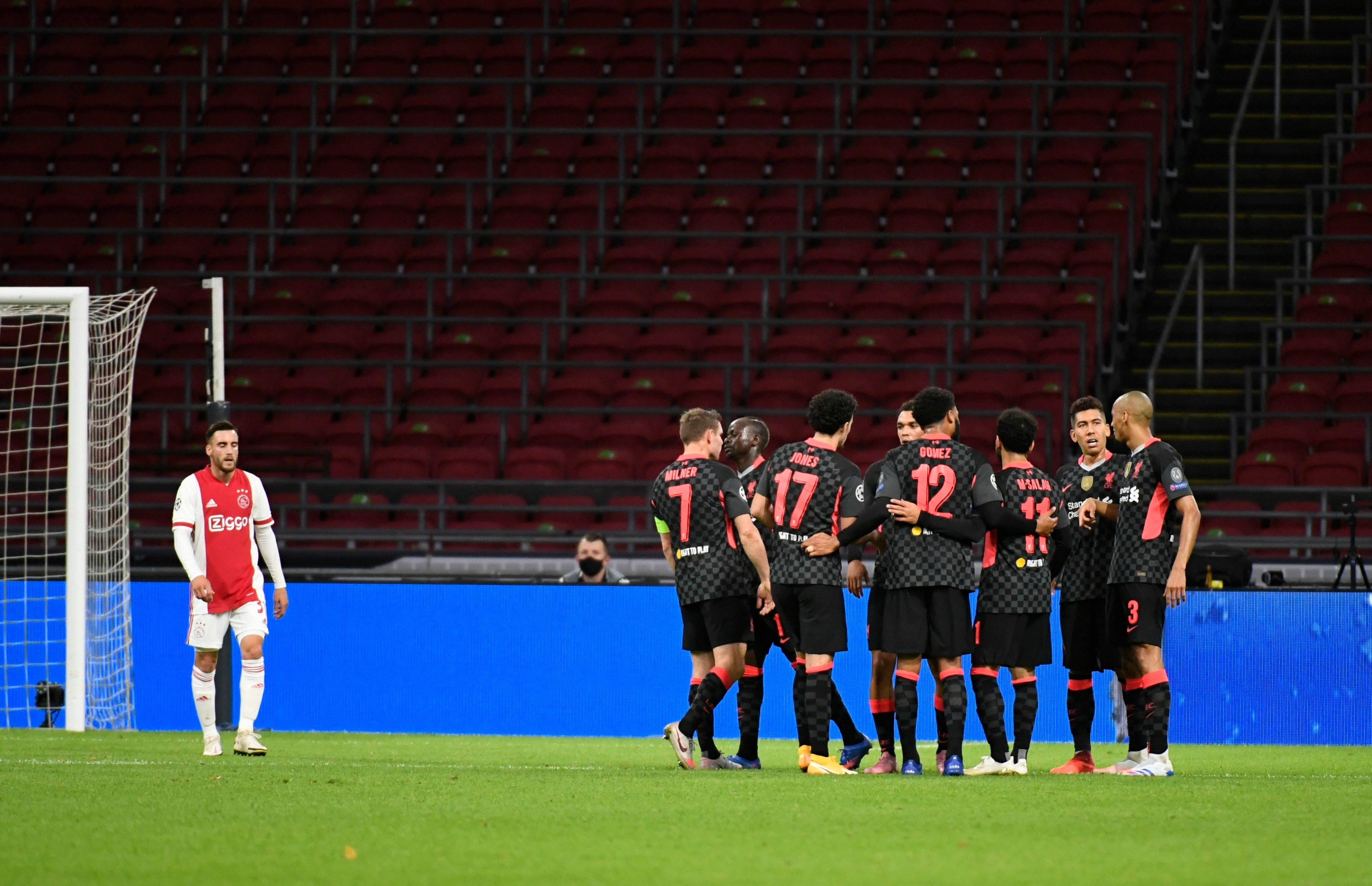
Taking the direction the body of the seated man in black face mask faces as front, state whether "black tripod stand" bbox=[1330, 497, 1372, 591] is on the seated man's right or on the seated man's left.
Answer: on the seated man's left

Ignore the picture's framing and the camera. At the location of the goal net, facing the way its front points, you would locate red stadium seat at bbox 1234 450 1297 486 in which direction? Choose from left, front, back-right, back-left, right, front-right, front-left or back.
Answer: left

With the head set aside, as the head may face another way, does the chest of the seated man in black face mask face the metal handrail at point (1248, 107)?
no

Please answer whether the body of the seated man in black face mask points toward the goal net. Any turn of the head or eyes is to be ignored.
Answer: no

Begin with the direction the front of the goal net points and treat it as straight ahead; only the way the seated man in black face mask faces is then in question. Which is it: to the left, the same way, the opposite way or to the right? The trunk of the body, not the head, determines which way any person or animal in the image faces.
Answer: the same way

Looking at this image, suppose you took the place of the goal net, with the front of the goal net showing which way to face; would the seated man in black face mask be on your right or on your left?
on your left

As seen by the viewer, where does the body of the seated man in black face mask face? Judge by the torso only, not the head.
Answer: toward the camera

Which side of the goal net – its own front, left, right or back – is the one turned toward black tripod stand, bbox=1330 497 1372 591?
left

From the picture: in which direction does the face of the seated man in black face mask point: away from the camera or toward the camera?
toward the camera

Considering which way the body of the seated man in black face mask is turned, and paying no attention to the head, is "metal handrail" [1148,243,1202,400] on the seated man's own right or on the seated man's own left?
on the seated man's own left

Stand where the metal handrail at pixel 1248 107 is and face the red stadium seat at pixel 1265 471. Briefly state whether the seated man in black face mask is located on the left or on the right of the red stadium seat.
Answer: right

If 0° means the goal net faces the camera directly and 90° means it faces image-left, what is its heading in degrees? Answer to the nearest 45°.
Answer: approximately 0°
